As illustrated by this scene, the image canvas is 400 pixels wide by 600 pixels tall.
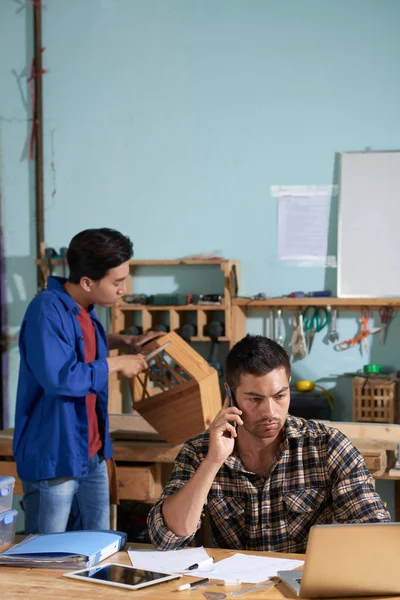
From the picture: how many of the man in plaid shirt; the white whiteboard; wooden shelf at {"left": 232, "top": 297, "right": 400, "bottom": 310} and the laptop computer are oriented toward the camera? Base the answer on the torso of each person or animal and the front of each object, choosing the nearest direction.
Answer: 3

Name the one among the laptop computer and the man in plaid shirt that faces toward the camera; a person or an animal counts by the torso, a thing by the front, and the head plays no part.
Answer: the man in plaid shirt

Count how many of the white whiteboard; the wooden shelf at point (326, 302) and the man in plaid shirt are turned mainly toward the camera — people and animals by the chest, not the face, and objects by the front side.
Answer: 3

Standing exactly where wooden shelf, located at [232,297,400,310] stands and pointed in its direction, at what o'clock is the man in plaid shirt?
The man in plaid shirt is roughly at 12 o'clock from the wooden shelf.

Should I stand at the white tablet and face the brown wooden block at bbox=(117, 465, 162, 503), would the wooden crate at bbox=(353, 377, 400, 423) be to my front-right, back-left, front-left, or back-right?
front-right

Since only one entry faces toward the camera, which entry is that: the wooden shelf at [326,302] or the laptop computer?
the wooden shelf

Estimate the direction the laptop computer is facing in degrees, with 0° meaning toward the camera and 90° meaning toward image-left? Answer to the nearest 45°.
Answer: approximately 135°

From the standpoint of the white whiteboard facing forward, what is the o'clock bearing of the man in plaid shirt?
The man in plaid shirt is roughly at 12 o'clock from the white whiteboard.

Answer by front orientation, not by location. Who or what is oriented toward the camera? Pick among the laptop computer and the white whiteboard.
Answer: the white whiteboard

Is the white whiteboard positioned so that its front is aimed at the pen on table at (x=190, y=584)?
yes

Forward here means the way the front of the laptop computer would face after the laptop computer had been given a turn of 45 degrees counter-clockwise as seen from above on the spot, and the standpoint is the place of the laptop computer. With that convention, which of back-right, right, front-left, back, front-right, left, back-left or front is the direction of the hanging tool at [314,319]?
right

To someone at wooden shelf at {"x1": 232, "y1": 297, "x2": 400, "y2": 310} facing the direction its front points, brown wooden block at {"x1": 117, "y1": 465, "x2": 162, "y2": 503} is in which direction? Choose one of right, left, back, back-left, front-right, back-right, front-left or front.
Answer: front-right

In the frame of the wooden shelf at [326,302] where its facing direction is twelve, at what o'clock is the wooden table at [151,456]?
The wooden table is roughly at 1 o'clock from the wooden shelf.

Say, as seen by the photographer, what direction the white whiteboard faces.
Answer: facing the viewer

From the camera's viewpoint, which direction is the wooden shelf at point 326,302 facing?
toward the camera
